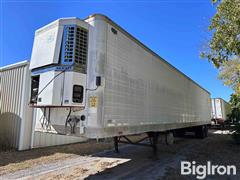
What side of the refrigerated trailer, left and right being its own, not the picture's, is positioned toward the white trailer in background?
back

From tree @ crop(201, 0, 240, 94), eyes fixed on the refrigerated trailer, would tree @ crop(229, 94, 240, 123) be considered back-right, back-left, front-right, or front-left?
back-right

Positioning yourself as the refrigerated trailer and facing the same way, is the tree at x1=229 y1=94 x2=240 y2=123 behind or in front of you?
behind

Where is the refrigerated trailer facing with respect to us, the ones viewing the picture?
facing the viewer and to the left of the viewer

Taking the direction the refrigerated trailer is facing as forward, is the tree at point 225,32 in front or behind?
behind

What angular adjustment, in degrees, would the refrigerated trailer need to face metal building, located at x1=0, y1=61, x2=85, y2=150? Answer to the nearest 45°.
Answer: approximately 90° to its right
